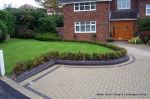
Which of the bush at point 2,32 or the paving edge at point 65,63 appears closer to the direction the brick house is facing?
the paving edge

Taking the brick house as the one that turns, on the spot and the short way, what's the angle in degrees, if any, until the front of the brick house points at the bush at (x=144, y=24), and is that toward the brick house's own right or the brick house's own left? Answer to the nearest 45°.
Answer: approximately 90° to the brick house's own left

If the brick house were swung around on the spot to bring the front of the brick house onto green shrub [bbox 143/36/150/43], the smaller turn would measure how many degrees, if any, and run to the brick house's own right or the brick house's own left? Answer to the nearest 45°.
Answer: approximately 45° to the brick house's own left

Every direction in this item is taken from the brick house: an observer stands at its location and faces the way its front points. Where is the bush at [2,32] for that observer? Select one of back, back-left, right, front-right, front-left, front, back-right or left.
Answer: front-right

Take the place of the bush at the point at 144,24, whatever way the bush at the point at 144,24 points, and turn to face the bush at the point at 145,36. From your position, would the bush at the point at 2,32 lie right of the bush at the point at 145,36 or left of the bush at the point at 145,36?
right

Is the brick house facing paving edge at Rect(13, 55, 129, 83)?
yes

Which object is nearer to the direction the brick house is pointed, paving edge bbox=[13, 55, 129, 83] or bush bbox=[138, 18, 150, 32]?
the paving edge

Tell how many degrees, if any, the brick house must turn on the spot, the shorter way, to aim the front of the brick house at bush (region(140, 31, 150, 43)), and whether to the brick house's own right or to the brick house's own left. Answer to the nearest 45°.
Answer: approximately 45° to the brick house's own left

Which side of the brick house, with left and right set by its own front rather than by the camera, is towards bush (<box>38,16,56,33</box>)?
right

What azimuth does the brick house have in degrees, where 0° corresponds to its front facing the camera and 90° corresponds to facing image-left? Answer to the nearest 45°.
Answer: approximately 0°

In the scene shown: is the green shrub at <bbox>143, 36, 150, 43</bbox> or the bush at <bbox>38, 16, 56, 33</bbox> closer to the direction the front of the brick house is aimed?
the green shrub
